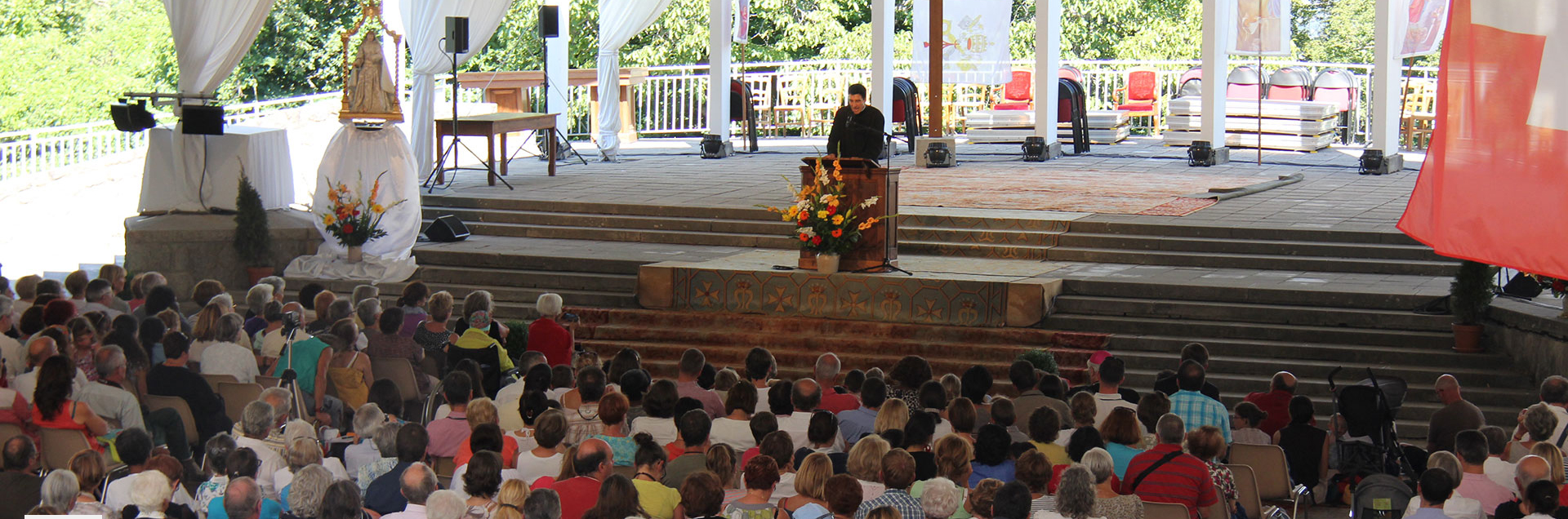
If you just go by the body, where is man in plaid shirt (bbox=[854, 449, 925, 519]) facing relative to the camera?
away from the camera

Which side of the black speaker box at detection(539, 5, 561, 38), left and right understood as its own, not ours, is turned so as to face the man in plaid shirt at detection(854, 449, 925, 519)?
front

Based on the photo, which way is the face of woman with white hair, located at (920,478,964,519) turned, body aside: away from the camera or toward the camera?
away from the camera

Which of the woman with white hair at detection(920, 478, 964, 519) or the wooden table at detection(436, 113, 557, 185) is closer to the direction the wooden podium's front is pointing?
the woman with white hair

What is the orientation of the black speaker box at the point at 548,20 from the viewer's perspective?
toward the camera

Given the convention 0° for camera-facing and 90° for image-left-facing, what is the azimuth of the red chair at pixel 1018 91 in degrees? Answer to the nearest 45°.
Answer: approximately 45°

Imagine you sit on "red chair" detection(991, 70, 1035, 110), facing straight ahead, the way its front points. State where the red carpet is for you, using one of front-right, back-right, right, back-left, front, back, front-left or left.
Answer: front-left

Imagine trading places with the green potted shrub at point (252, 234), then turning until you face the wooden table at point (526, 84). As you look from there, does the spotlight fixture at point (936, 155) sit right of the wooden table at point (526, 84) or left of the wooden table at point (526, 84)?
right

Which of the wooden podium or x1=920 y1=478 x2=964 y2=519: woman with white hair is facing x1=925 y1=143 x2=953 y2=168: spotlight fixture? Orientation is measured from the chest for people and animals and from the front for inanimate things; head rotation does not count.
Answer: the woman with white hair

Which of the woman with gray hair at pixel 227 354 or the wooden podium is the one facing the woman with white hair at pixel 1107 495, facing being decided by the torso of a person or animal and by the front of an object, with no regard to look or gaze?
the wooden podium

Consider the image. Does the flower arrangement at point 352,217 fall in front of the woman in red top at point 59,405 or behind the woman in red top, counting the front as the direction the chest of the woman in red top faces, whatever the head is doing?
in front

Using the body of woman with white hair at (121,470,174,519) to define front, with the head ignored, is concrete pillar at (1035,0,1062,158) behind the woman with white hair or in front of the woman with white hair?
in front

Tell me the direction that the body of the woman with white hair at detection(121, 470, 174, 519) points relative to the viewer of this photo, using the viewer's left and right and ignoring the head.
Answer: facing away from the viewer and to the right of the viewer

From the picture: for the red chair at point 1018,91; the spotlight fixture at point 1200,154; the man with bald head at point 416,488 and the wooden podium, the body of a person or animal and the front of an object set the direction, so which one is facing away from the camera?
the man with bald head
